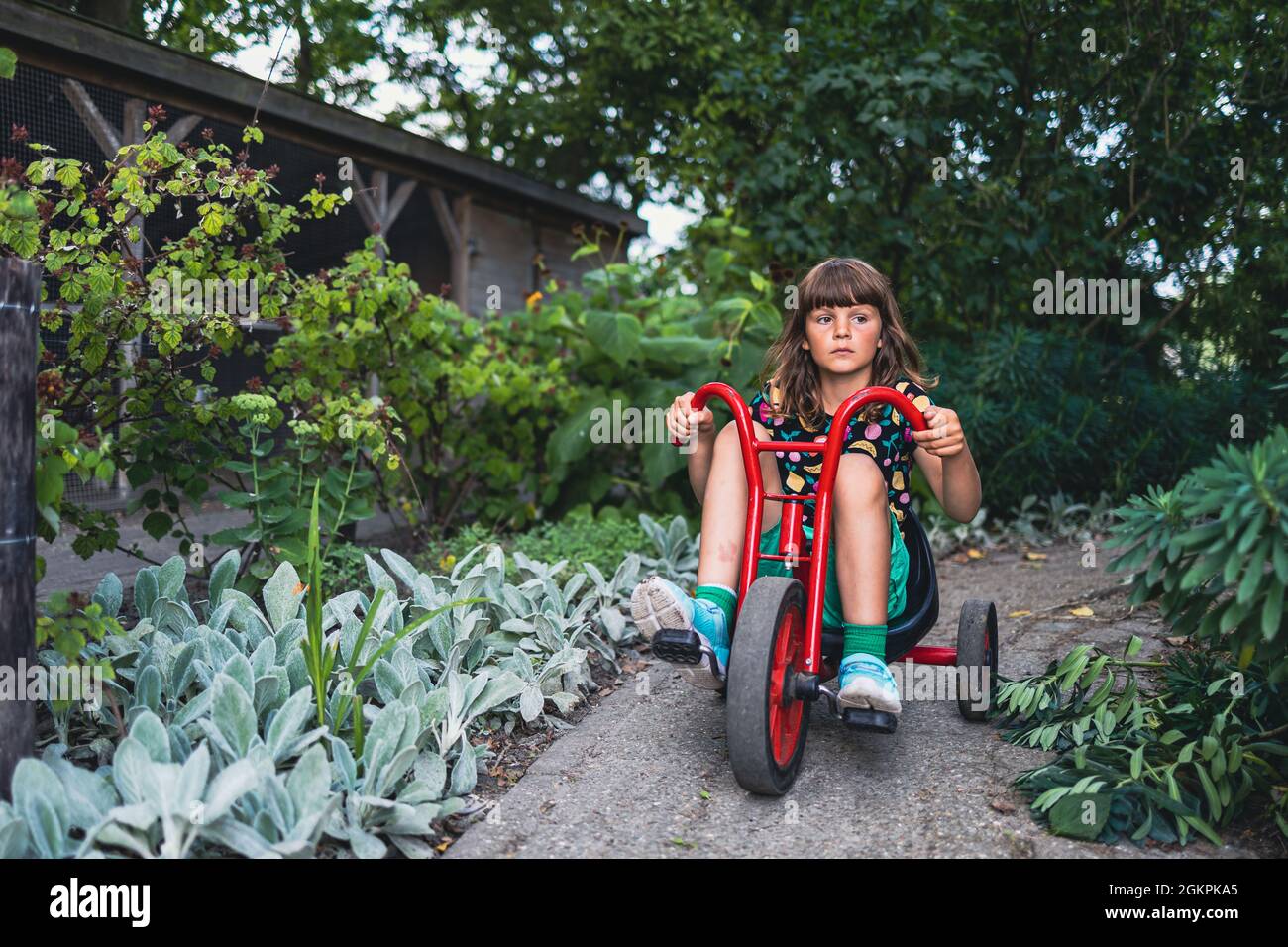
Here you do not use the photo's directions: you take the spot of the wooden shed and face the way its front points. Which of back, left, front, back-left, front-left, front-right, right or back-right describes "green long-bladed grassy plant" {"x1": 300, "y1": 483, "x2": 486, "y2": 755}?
front-right

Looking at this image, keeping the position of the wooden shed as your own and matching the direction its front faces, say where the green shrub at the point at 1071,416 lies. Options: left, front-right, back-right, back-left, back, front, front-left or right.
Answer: front

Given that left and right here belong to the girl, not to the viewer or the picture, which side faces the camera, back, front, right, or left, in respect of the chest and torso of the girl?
front

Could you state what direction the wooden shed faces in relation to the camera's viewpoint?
facing the viewer and to the right of the viewer

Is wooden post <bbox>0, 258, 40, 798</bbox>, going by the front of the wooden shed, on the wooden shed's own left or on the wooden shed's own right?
on the wooden shed's own right

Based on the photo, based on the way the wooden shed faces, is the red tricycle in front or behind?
in front

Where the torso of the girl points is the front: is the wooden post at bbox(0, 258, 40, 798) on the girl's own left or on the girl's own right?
on the girl's own right

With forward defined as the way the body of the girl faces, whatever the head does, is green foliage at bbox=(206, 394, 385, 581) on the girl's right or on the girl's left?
on the girl's right

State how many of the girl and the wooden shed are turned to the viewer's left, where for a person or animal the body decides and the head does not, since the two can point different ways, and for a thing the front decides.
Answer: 0

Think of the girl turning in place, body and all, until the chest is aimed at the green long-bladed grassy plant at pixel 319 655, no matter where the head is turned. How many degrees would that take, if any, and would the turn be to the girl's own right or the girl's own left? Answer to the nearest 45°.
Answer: approximately 45° to the girl's own right

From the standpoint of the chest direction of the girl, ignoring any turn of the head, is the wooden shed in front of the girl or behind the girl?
behind

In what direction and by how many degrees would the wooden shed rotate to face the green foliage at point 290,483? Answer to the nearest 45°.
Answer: approximately 45° to its right
